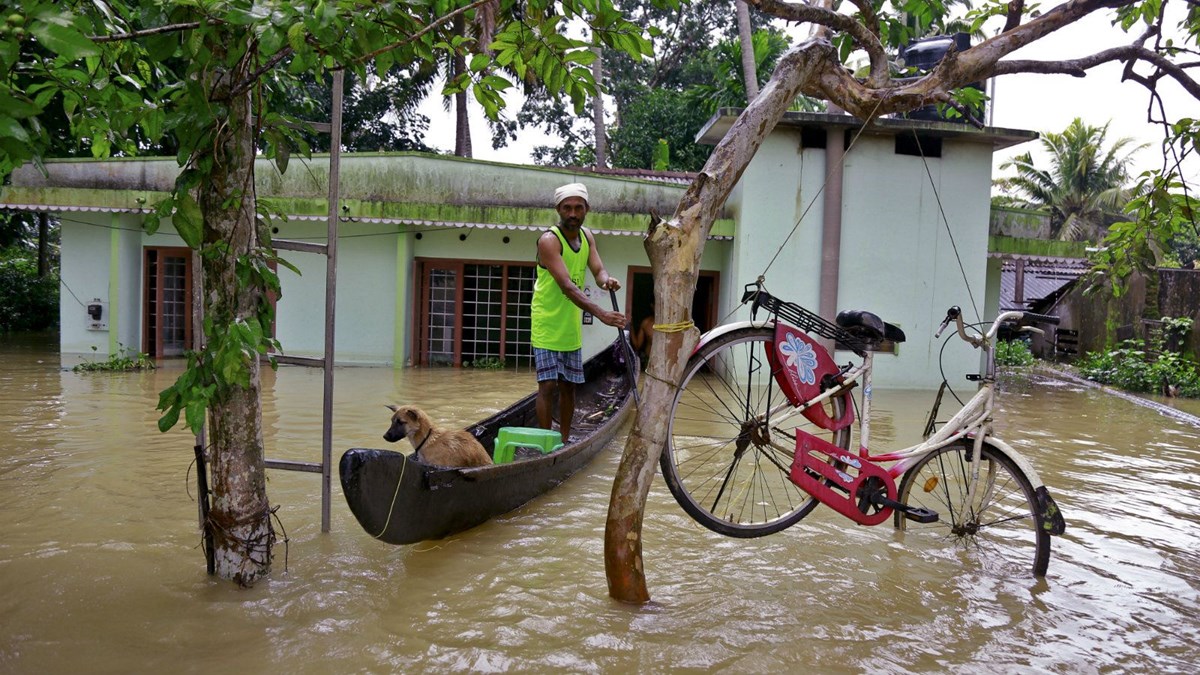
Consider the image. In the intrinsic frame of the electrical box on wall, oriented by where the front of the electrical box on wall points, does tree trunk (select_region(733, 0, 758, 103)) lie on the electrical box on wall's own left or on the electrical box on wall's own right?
on the electrical box on wall's own left

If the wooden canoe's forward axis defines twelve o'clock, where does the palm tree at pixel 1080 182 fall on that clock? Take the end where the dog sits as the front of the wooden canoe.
The palm tree is roughly at 6 o'clock from the wooden canoe.

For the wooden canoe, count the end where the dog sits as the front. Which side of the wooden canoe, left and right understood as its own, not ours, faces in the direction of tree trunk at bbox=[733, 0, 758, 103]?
back

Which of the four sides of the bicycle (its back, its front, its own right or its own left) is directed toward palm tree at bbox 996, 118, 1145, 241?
left

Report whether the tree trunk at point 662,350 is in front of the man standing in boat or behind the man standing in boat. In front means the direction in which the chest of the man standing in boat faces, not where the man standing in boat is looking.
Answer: in front

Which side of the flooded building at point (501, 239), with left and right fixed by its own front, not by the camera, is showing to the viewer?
front

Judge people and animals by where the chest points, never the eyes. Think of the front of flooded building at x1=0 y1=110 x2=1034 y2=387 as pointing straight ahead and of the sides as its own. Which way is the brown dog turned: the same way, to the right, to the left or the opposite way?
to the right

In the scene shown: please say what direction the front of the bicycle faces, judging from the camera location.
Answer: facing to the right of the viewer

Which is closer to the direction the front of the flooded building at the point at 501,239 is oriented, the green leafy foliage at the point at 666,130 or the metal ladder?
the metal ladder

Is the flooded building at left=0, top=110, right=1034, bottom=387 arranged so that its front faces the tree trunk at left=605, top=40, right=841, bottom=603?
yes

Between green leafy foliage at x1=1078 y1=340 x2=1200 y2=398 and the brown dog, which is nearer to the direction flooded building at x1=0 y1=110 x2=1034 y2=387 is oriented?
the brown dog

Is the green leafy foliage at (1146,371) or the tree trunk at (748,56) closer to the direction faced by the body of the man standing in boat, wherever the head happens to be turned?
the green leafy foliage

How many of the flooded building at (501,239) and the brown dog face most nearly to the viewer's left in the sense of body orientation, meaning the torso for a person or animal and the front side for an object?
1

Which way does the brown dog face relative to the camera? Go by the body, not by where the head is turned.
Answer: to the viewer's left

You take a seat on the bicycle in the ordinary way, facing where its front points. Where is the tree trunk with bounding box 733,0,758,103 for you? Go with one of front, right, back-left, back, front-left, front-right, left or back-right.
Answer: left
